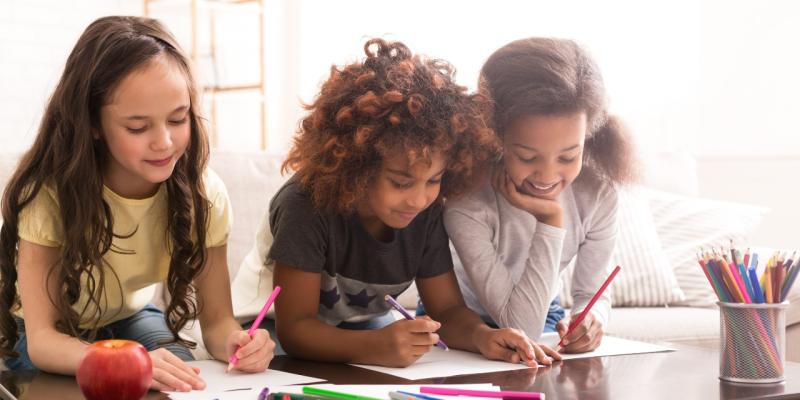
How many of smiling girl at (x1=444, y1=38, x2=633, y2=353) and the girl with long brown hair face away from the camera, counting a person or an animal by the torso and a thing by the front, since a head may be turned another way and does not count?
0

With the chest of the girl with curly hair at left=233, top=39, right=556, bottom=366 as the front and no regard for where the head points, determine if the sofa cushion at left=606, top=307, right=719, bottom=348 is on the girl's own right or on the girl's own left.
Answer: on the girl's own left

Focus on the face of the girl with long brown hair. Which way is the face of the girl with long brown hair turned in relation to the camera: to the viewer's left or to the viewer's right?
to the viewer's right

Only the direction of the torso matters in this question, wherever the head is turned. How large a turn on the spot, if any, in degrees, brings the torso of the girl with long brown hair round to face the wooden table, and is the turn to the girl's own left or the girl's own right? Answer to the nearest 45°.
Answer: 0° — they already face it

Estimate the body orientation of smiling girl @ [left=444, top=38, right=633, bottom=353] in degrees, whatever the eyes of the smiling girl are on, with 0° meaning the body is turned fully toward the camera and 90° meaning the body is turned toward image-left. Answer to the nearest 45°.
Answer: approximately 0°
